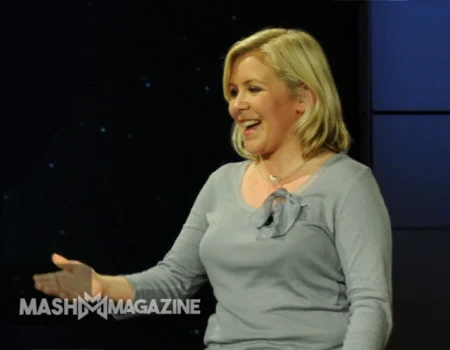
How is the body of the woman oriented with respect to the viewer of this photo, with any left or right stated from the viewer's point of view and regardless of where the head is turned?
facing the viewer and to the left of the viewer

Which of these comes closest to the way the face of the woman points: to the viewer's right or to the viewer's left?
to the viewer's left
